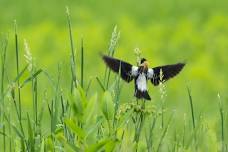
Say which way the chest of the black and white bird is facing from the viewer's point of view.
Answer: away from the camera
